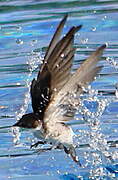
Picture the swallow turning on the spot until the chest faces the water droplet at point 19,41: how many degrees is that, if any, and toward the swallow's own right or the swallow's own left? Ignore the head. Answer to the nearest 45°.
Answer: approximately 90° to the swallow's own right

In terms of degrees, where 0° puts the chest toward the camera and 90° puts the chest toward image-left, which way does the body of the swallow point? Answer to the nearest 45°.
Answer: approximately 90°
